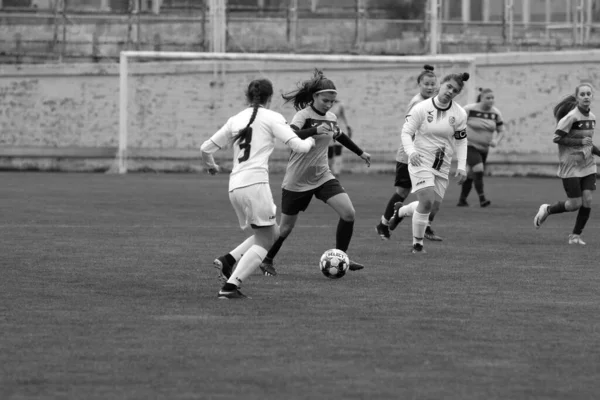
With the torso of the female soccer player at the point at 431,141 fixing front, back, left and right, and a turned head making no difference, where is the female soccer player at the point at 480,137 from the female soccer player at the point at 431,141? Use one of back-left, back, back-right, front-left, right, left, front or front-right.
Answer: back

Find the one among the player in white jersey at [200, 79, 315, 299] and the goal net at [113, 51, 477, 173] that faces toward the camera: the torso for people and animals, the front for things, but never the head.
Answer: the goal net

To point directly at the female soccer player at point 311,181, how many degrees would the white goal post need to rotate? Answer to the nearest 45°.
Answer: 0° — it already faces them

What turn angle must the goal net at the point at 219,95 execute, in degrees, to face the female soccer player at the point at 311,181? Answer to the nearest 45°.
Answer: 0° — it already faces them

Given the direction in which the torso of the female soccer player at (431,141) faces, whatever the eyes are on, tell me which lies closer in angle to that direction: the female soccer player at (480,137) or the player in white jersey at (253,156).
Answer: the player in white jersey

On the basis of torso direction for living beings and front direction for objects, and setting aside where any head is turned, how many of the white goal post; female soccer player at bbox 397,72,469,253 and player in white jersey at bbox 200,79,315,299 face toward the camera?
2

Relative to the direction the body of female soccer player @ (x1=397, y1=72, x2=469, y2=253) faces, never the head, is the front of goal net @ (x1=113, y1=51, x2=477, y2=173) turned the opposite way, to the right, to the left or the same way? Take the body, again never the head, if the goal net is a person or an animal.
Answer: the same way

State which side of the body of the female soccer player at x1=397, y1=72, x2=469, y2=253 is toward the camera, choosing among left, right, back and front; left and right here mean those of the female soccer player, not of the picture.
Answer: front

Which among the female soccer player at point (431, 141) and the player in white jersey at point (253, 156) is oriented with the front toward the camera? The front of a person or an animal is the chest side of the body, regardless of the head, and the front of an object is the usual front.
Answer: the female soccer player

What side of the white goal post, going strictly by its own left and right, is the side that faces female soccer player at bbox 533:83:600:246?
front

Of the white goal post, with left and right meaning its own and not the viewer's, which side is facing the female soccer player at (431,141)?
front

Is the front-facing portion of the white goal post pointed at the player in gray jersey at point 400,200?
yes

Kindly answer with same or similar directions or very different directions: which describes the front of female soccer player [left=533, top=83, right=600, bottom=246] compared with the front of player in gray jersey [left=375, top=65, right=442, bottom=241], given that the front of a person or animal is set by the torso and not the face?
same or similar directions

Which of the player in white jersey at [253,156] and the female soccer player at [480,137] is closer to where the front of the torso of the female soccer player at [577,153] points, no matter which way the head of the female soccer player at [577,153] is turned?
the player in white jersey

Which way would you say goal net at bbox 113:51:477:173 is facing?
toward the camera
